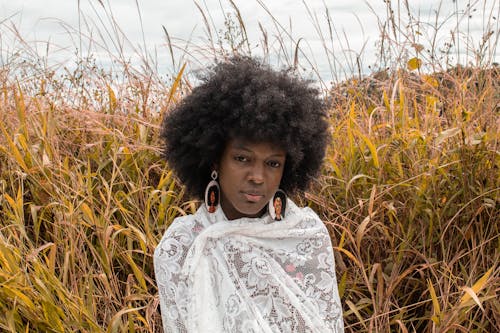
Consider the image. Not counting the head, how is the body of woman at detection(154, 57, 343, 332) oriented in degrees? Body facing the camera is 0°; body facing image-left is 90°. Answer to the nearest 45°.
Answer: approximately 0°
